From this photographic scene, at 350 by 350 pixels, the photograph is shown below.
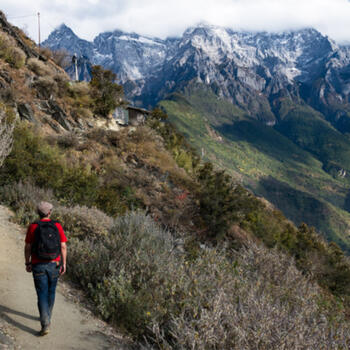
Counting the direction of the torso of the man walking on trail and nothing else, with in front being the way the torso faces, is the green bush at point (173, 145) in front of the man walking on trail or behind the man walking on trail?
in front

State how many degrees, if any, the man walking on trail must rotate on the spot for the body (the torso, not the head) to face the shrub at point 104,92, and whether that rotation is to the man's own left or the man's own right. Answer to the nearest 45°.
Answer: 0° — they already face it

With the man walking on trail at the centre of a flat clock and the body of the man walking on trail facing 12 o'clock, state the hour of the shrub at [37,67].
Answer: The shrub is roughly at 12 o'clock from the man walking on trail.

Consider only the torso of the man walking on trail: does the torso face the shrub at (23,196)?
yes

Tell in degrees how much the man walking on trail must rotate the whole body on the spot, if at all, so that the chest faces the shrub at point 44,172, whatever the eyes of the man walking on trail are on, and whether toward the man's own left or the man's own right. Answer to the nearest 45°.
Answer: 0° — they already face it

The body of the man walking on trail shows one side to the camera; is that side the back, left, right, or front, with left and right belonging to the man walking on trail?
back
